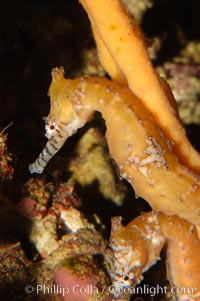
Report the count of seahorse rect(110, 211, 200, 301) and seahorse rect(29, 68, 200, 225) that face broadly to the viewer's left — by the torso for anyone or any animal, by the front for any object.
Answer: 2

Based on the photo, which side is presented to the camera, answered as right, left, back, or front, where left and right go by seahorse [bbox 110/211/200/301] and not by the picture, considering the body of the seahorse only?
left

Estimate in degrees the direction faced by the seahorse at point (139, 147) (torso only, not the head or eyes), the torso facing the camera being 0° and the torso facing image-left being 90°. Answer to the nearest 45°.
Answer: approximately 90°
